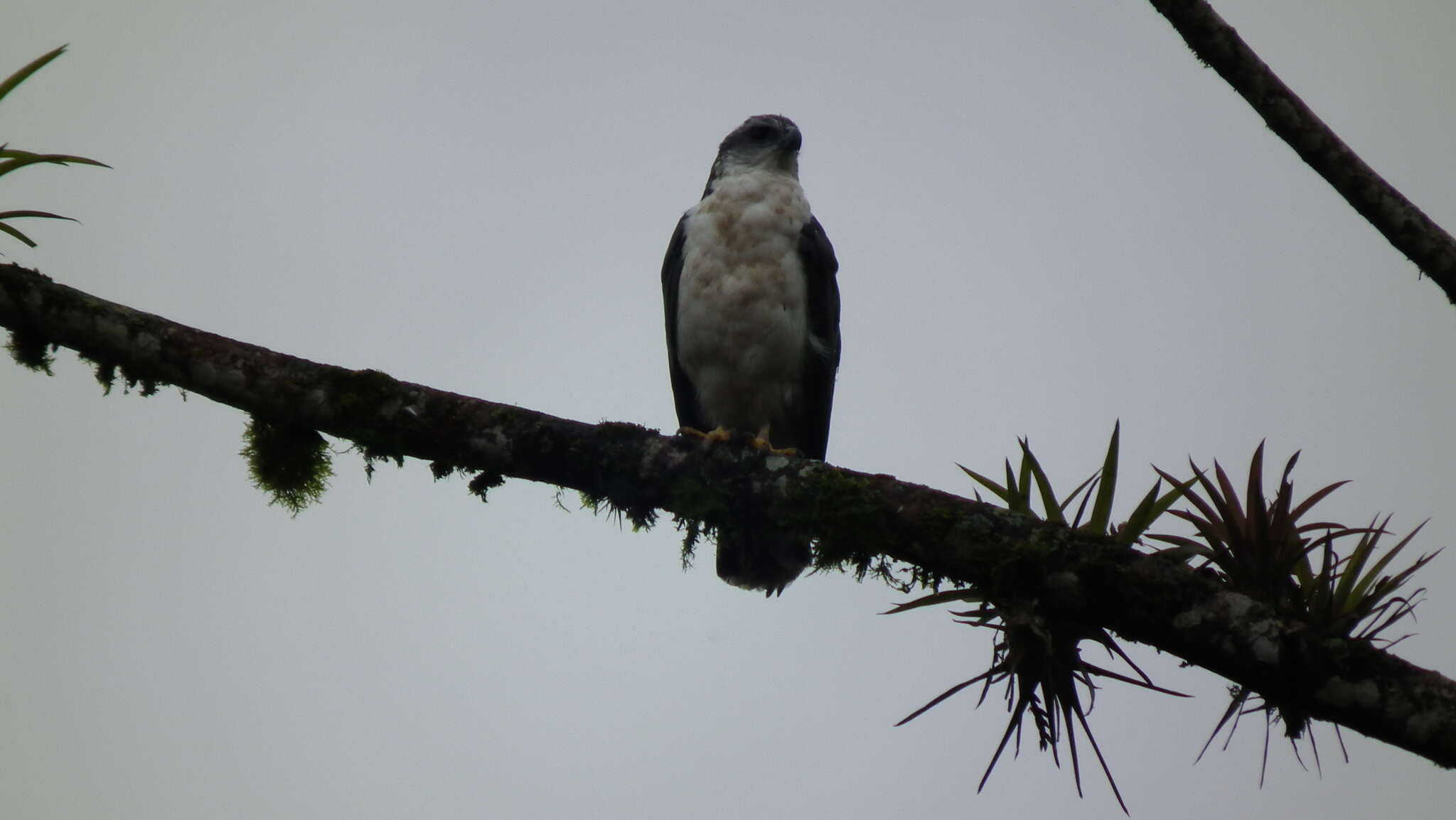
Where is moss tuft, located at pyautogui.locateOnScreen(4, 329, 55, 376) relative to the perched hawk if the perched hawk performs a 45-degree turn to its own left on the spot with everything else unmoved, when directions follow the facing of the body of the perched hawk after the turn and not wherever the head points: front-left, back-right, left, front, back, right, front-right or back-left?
right

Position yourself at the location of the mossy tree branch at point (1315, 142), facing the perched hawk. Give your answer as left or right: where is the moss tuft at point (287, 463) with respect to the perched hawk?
left

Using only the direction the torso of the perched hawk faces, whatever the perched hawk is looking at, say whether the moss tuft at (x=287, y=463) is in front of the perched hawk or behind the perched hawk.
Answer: in front

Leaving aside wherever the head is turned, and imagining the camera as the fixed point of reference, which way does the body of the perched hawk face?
toward the camera
